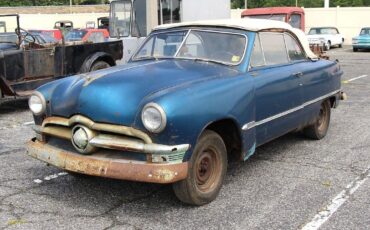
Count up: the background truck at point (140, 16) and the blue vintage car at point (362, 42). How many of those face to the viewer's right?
0

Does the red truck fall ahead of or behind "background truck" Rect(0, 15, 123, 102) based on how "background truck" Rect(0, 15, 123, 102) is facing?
behind

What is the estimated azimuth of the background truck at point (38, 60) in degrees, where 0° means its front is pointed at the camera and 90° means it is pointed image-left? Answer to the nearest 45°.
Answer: approximately 45°

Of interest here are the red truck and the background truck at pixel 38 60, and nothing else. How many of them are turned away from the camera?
0

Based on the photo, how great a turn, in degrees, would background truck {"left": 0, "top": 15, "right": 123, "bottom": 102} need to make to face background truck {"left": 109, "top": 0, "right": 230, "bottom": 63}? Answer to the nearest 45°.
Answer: approximately 180°

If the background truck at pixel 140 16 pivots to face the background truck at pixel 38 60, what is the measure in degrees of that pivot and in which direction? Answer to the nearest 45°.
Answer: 0° — it already faces it

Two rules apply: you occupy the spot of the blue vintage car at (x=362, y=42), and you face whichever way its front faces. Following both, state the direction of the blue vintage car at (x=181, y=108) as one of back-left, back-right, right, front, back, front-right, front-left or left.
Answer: front-left

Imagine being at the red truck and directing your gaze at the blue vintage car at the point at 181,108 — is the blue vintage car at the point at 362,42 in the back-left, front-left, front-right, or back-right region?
back-left

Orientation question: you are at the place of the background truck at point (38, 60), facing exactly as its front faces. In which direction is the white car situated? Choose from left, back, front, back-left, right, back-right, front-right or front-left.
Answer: back

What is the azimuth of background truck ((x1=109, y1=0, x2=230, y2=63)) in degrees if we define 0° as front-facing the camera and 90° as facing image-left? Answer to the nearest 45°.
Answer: approximately 45°

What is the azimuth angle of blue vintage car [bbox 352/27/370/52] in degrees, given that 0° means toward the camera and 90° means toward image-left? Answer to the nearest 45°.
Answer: approximately 45°
